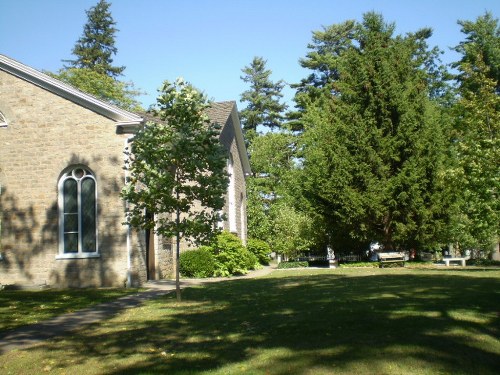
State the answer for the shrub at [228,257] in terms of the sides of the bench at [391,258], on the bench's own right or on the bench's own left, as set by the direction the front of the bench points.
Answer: on the bench's own right

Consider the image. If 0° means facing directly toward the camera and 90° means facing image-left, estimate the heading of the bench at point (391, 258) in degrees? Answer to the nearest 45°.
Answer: approximately 0°

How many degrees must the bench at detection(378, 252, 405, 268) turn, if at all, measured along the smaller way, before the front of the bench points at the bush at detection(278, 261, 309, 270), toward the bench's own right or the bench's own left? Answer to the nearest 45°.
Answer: approximately 135° to the bench's own right

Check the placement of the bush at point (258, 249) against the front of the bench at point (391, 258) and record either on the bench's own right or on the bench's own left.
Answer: on the bench's own right

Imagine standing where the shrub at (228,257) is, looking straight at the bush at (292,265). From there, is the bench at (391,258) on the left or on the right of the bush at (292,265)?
right

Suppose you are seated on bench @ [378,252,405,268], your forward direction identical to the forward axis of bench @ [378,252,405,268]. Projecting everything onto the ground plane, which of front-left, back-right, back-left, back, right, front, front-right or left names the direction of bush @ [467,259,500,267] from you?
back-left

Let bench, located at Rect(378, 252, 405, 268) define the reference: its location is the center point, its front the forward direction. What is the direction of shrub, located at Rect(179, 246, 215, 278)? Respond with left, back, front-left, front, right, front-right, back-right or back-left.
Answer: front-right
